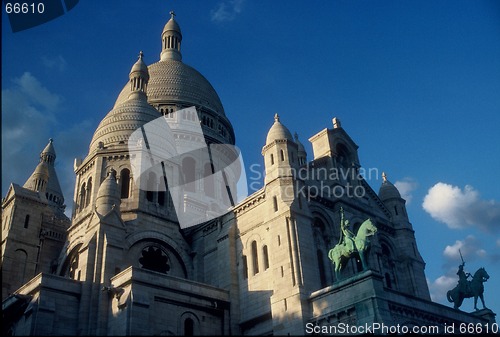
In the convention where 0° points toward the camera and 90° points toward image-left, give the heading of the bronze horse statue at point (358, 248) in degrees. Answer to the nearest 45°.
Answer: approximately 315°

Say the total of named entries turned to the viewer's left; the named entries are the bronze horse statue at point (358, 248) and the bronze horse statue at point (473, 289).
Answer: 0

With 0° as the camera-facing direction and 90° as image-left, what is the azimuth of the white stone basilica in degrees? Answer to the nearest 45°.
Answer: approximately 315°

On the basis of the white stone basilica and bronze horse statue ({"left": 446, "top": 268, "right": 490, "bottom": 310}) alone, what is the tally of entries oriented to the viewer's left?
0

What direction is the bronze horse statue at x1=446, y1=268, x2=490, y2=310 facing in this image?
to the viewer's right
